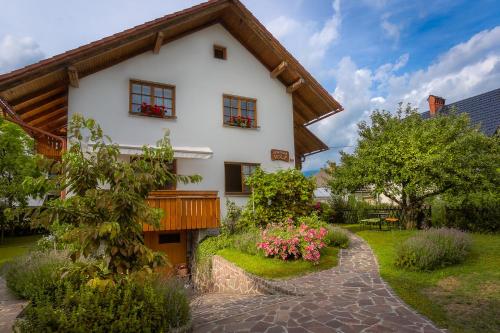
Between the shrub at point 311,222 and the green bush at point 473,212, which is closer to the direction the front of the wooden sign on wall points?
the shrub

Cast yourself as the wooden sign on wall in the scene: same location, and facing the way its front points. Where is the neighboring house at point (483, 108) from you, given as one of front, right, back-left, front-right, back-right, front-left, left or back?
back-left

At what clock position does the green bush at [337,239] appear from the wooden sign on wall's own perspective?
The green bush is roughly at 11 o'clock from the wooden sign on wall.

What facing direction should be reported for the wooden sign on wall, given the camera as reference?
facing the viewer

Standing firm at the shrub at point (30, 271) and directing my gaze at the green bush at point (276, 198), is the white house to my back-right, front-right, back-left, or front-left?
front-left

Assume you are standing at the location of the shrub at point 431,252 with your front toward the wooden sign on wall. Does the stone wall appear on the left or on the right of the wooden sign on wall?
left

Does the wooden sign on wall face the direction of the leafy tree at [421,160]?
no

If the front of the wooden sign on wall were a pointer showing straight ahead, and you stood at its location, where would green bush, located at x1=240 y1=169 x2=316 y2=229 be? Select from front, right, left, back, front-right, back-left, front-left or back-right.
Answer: front

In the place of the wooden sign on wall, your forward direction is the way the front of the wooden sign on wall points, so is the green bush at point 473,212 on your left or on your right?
on your left

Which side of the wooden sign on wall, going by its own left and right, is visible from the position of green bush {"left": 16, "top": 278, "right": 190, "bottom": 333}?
front

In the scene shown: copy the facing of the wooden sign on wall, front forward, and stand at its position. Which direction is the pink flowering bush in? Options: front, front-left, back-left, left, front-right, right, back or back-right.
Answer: front

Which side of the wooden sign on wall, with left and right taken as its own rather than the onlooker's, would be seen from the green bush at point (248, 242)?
front

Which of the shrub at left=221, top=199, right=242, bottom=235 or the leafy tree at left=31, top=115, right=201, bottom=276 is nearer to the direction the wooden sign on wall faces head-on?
the leafy tree

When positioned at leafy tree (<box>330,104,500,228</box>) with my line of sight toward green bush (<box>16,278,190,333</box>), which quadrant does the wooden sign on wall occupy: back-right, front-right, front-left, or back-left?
front-right

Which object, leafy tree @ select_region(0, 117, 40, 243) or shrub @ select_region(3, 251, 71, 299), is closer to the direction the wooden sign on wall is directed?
the shrub

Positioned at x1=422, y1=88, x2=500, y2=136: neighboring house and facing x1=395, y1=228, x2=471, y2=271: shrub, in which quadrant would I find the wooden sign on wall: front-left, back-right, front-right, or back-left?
front-right

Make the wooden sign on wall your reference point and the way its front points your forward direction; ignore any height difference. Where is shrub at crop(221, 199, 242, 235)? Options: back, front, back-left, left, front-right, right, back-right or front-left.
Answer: front-right
